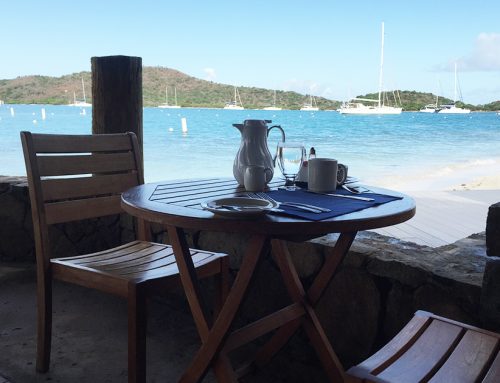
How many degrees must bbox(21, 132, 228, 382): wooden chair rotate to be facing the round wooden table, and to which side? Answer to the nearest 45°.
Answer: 0° — it already faces it

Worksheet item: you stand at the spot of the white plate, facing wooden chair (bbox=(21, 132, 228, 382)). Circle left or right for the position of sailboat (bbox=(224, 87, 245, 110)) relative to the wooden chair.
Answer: right

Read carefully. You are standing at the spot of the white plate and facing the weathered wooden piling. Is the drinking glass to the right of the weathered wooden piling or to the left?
right

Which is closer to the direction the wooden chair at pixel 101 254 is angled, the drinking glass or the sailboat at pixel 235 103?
the drinking glass

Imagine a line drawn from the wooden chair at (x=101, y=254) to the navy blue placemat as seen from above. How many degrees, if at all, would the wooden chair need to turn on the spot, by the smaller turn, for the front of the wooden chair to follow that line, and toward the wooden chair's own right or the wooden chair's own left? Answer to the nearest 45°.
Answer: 0° — it already faces it

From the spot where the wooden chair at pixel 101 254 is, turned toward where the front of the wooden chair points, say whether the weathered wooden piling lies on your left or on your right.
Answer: on your left

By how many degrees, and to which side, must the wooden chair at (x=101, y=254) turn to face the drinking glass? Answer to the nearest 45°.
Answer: approximately 45° to its left

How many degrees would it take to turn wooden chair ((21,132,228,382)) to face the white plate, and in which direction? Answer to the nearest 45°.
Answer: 0° — it already faces it
